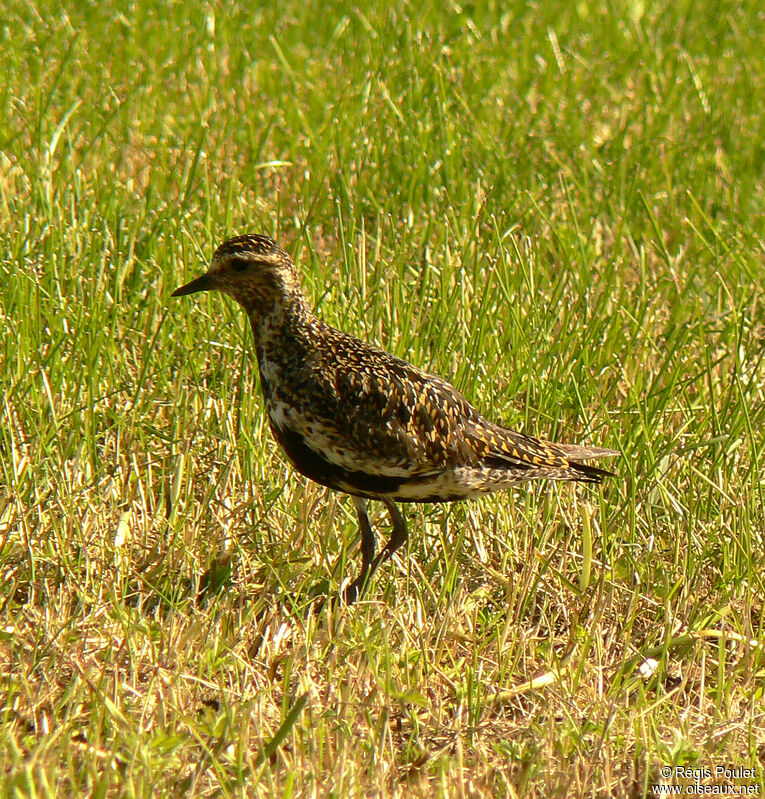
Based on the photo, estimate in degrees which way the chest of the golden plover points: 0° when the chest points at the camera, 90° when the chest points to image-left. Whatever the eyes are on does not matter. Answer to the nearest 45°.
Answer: approximately 90°
